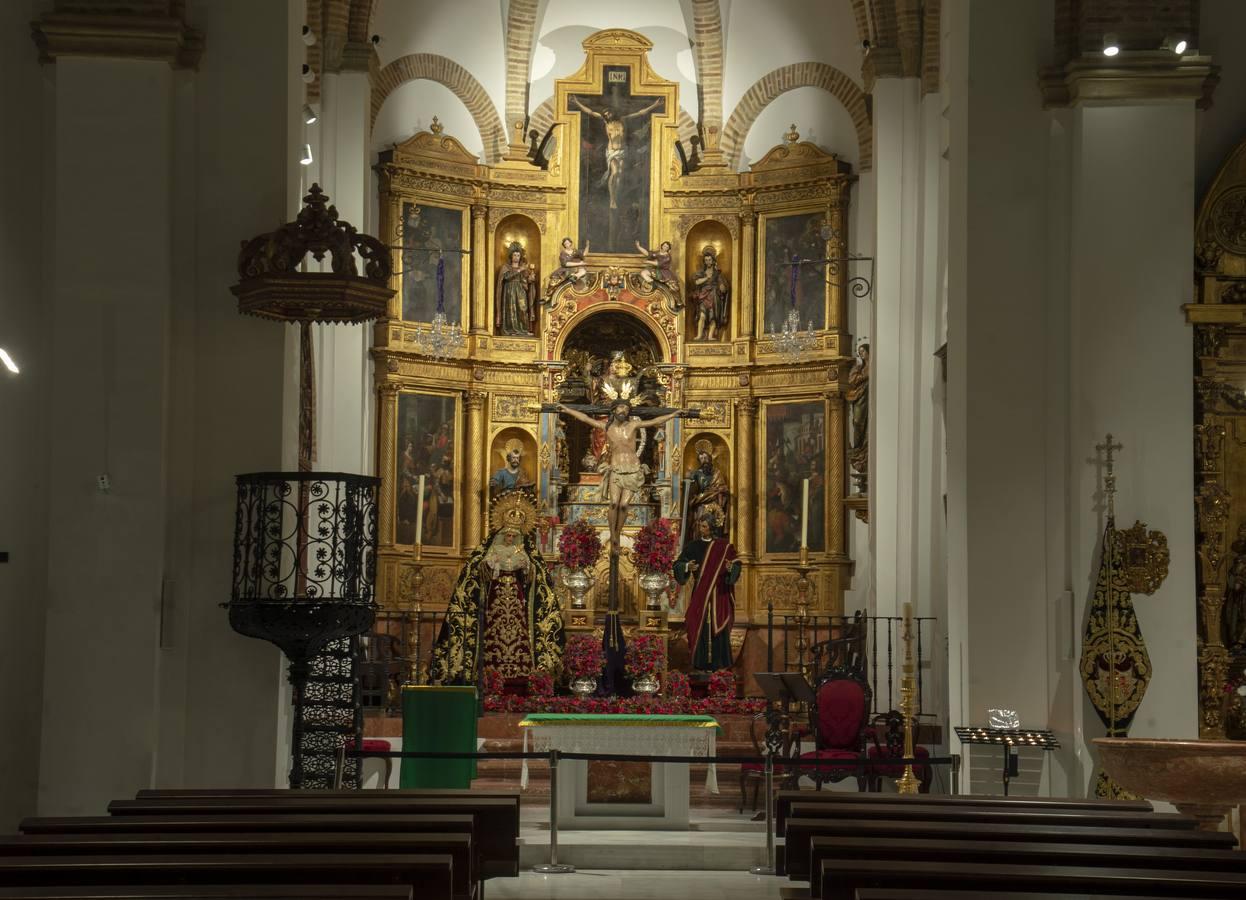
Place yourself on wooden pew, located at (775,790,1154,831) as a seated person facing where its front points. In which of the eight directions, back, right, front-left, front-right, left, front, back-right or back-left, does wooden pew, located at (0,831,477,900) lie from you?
back-left

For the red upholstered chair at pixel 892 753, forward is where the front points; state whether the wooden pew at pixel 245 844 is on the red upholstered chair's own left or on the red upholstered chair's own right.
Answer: on the red upholstered chair's own right

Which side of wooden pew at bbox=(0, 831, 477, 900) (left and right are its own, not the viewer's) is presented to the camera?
back

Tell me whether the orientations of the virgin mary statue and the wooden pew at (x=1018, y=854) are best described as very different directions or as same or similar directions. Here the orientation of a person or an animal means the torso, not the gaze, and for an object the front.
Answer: very different directions

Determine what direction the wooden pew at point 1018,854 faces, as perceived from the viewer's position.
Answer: facing away from the viewer

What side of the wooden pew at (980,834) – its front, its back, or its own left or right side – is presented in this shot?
back

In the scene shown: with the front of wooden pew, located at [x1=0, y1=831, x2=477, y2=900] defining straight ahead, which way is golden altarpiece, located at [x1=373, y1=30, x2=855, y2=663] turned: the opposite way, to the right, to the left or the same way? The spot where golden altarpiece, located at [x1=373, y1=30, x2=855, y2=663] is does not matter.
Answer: the opposite way
